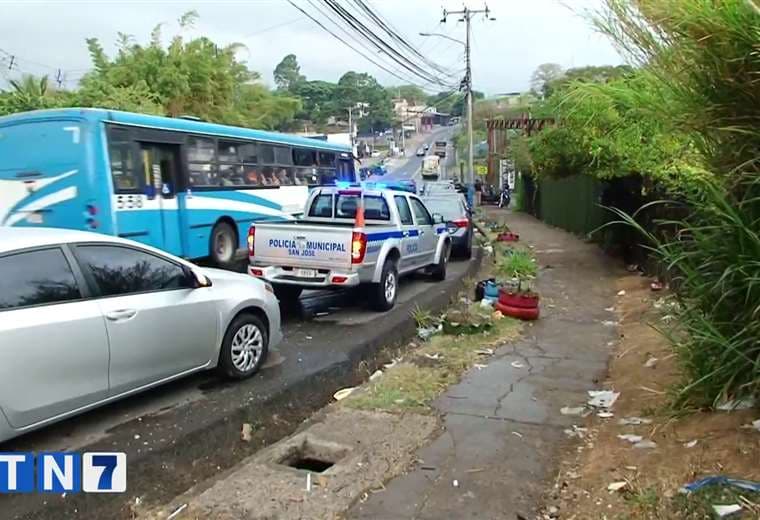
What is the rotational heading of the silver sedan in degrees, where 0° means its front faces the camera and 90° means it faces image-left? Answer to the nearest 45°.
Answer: approximately 225°

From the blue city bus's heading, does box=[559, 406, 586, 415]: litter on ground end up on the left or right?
on its right

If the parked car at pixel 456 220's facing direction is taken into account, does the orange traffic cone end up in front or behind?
behind

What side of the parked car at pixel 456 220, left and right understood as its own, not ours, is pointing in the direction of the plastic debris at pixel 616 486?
back

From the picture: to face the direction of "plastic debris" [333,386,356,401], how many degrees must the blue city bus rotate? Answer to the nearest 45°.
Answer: approximately 135° to its right

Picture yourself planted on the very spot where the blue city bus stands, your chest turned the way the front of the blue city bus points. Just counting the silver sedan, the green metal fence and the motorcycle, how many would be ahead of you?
2

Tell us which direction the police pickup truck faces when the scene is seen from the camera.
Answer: facing away from the viewer and to the right of the viewer

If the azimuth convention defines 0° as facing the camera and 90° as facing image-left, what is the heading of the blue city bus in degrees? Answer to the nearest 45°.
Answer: approximately 225°

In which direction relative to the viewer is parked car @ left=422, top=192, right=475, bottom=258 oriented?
away from the camera

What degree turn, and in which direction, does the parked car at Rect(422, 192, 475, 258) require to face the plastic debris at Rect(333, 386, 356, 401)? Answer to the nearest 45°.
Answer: approximately 180°

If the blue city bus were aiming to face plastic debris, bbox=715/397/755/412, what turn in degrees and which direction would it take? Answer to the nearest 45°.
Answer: approximately 90° to its right

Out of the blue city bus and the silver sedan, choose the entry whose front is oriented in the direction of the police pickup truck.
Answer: the silver sedan
